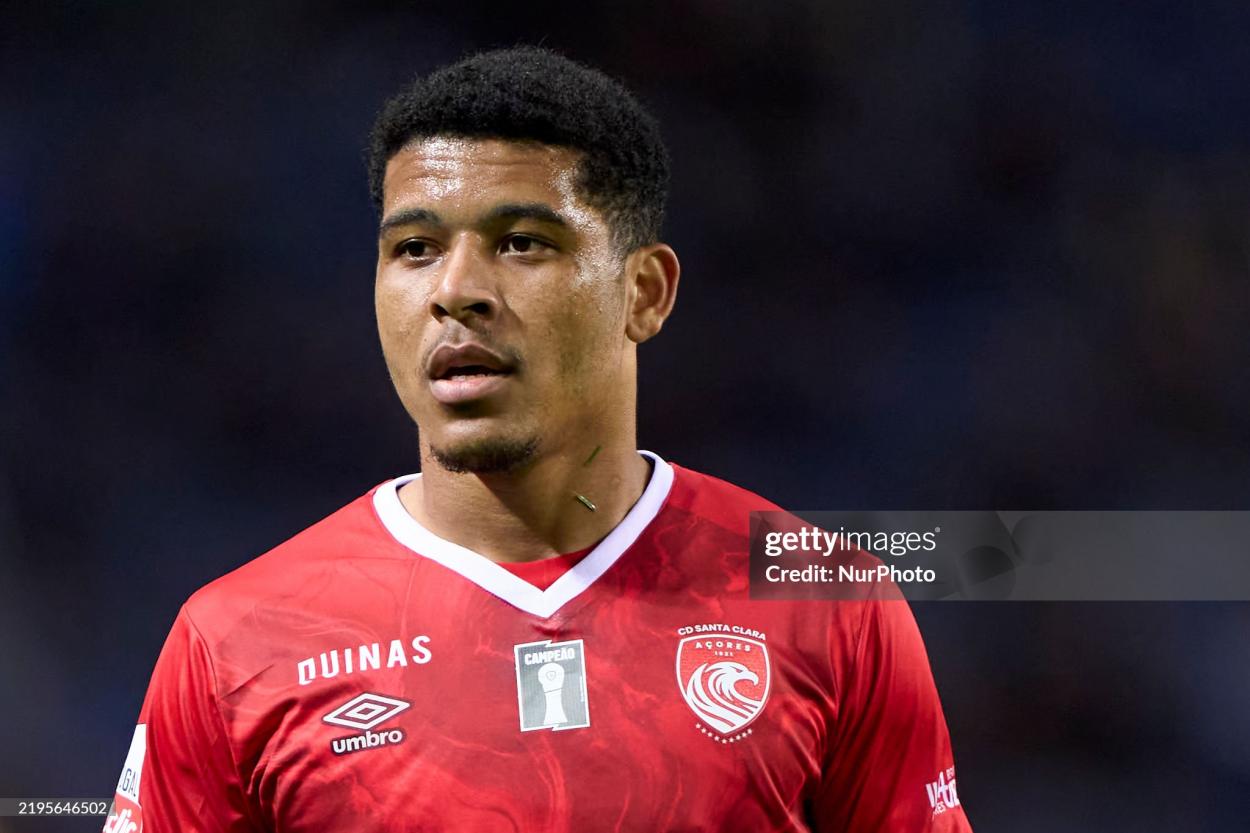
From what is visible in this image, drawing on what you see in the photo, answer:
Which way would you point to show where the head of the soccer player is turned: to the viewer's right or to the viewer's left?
to the viewer's left

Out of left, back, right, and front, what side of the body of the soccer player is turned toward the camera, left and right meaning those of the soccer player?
front
